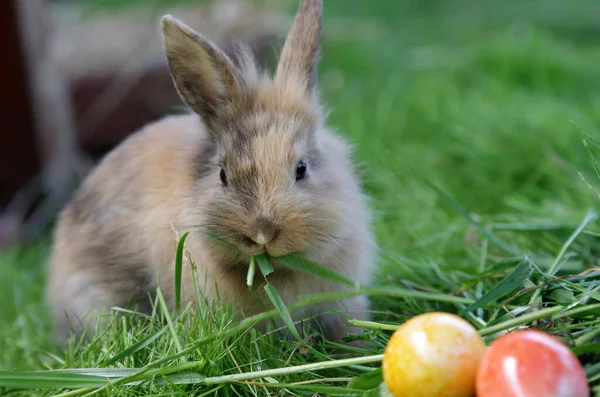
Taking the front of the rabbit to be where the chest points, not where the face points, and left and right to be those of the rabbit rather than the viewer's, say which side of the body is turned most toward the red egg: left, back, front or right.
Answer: front

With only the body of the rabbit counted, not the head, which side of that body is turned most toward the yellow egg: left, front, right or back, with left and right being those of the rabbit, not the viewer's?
front

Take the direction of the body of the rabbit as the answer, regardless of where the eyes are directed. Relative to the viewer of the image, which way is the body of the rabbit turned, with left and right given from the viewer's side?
facing the viewer and to the right of the viewer
